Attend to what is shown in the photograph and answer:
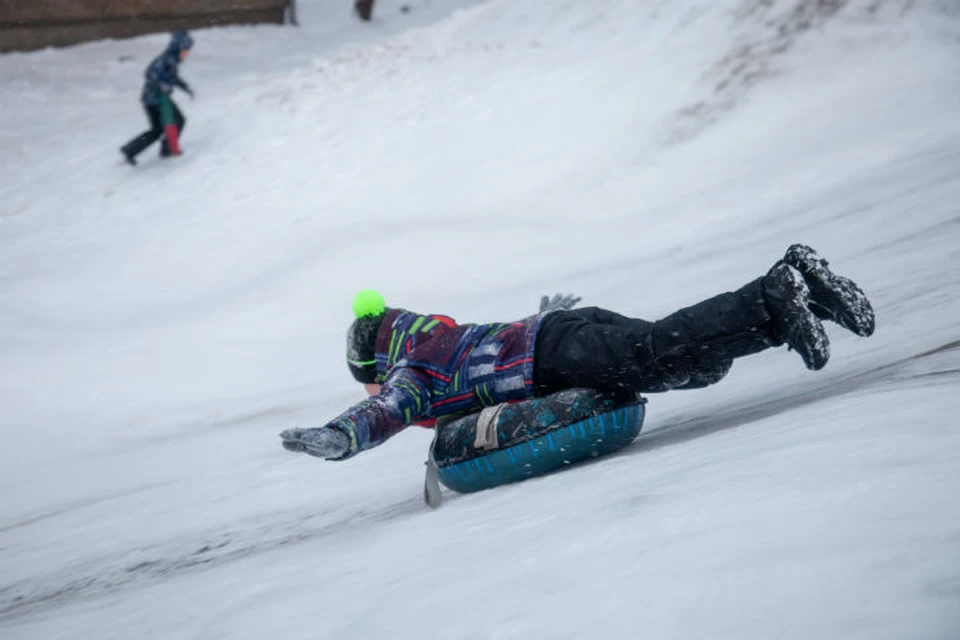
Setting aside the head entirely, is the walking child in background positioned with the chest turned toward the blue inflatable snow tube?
no

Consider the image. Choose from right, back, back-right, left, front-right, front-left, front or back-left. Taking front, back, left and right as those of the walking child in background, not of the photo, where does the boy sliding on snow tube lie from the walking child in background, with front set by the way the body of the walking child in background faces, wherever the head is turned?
right

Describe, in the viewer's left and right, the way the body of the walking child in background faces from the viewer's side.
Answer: facing to the right of the viewer

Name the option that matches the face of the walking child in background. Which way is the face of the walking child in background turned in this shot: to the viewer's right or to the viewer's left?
to the viewer's right
